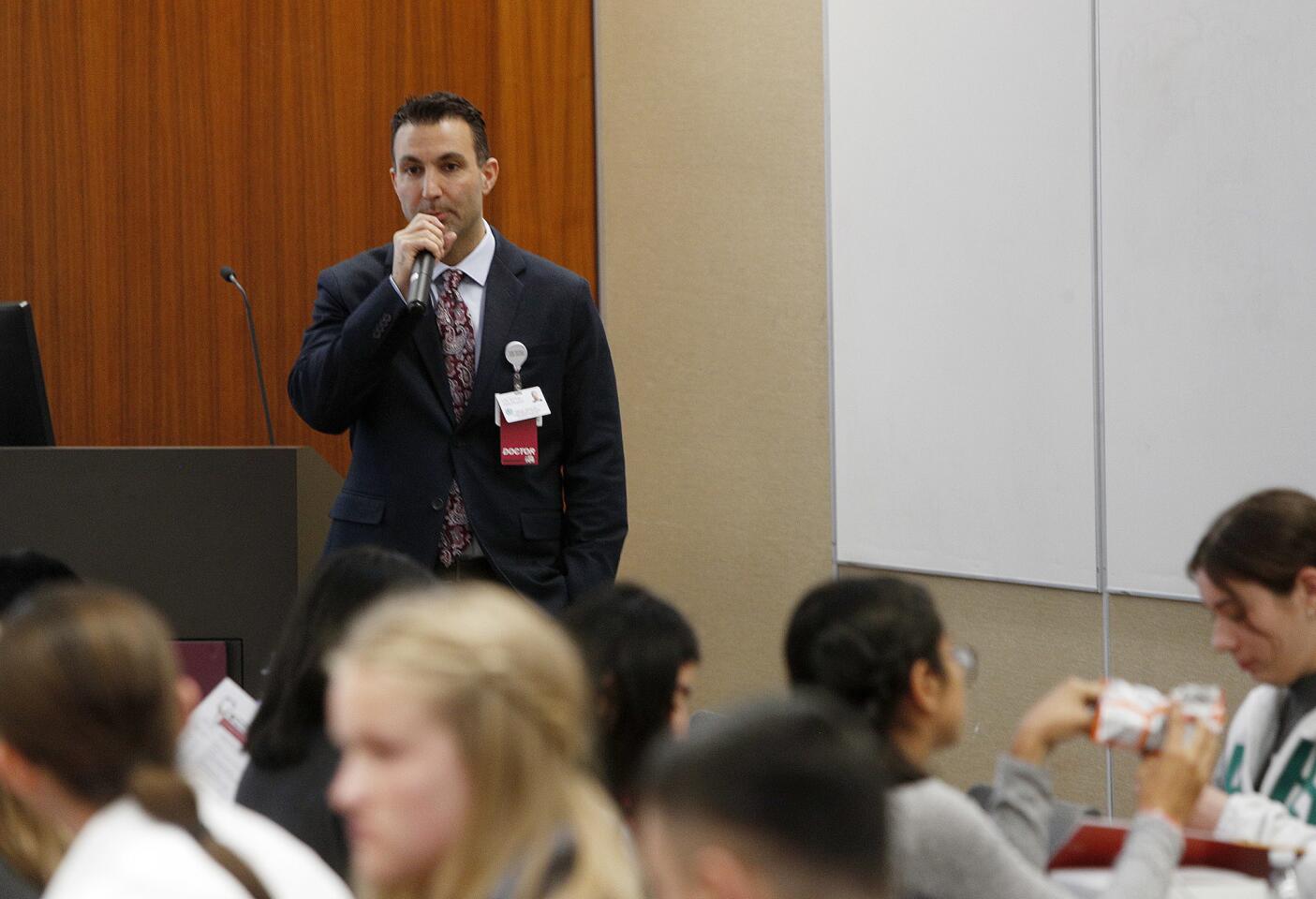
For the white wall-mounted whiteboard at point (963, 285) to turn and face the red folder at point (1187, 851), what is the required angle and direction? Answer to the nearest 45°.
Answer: approximately 45° to its left

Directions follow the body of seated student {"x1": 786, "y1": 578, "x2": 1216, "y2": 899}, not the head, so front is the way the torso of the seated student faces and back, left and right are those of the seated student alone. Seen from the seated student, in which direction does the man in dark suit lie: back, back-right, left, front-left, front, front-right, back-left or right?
left

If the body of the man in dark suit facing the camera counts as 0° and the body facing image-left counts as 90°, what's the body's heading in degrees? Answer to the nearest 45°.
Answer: approximately 0°

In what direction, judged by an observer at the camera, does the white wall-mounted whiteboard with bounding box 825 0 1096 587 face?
facing the viewer and to the left of the viewer

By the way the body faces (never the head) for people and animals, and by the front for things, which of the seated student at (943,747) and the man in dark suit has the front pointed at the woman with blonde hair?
the man in dark suit

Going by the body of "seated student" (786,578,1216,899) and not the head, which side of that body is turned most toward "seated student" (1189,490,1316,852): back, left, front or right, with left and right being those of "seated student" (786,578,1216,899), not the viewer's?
front

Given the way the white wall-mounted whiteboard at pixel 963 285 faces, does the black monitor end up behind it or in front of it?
in front

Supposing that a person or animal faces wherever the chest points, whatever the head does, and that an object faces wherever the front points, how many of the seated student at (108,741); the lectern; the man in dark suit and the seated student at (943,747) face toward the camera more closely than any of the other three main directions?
2

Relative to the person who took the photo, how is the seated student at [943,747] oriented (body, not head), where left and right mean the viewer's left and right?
facing away from the viewer and to the right of the viewer

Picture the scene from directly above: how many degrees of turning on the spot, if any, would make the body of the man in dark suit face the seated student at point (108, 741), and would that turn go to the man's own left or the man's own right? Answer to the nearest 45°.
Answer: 0° — they already face them
